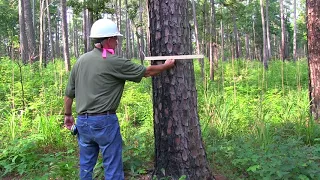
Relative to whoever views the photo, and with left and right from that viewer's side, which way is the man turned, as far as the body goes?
facing away from the viewer and to the right of the viewer

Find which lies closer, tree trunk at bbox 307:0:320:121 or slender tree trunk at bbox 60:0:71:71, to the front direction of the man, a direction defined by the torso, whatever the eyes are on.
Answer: the tree trunk

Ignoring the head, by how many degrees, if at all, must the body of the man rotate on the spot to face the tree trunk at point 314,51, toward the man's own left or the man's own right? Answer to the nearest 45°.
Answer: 0° — they already face it
